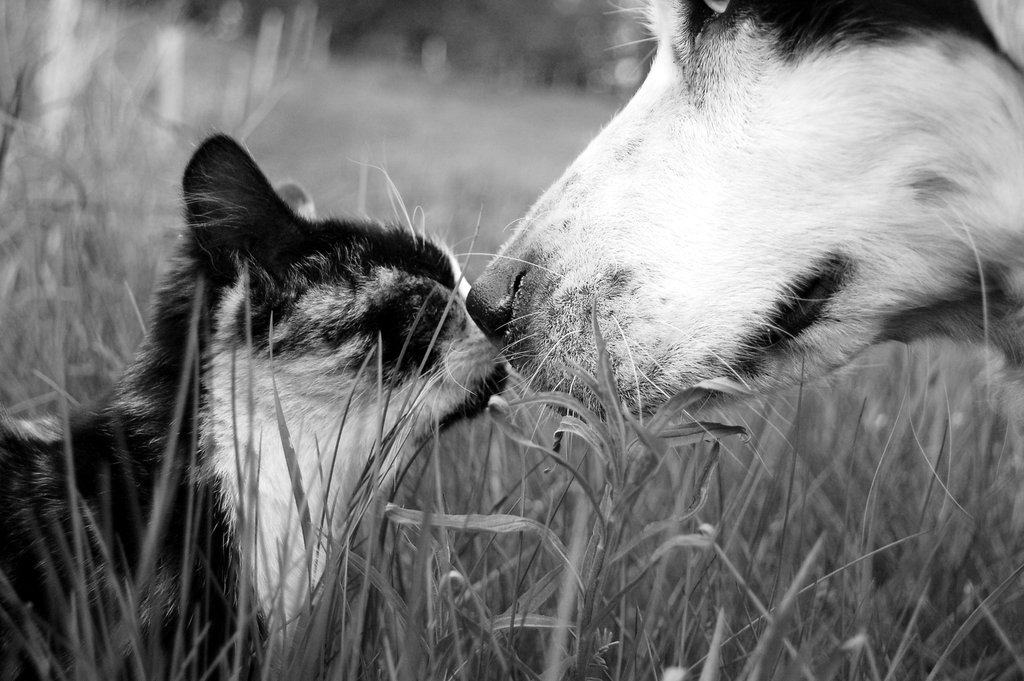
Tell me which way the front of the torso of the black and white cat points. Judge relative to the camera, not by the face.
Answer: to the viewer's right

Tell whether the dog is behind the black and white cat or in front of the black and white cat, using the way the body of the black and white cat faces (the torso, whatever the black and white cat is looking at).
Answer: in front
